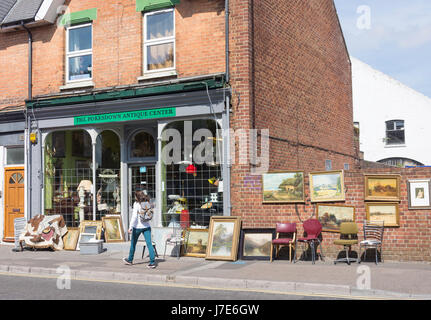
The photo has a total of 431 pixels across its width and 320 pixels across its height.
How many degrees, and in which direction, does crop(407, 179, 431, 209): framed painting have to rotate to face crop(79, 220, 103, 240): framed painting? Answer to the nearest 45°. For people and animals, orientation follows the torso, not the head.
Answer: approximately 90° to its right

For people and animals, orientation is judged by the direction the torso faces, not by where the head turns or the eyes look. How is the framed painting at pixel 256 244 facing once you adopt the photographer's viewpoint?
facing the viewer

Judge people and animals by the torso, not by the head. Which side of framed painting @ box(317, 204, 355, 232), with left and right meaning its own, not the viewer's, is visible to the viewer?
front

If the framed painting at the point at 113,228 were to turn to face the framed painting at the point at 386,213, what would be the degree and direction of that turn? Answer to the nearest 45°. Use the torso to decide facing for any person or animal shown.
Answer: approximately 45° to its left

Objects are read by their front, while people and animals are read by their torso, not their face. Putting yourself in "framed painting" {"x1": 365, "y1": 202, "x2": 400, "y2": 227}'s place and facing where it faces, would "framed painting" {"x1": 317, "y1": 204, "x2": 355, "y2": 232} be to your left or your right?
on your right

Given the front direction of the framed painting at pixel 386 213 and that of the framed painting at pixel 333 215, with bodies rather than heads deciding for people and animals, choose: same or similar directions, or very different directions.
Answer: same or similar directions

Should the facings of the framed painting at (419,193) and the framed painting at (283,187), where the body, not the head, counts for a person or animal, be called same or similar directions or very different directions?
same or similar directions

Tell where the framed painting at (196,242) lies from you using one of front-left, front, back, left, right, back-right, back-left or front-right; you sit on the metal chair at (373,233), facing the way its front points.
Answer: front-right

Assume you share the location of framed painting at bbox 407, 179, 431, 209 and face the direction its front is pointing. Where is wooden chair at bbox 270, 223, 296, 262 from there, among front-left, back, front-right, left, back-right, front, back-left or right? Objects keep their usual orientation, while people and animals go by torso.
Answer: right

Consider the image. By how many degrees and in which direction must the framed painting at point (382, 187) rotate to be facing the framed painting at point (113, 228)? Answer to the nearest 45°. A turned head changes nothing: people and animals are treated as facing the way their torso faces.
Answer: approximately 90° to its right

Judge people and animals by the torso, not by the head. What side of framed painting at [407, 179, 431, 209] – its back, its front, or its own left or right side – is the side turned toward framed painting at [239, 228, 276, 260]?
right

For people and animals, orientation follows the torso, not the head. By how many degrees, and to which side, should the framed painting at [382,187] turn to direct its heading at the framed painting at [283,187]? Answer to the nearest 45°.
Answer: approximately 90° to its right

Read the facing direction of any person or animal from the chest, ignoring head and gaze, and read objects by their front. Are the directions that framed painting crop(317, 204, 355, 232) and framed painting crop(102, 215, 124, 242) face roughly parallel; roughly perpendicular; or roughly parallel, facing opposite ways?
roughly parallel

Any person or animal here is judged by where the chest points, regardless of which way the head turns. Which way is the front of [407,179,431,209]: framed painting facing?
toward the camera

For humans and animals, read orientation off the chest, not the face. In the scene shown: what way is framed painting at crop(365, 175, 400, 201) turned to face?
toward the camera

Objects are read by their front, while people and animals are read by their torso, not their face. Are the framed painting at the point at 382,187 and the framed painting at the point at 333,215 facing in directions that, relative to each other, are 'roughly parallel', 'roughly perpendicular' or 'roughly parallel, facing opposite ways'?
roughly parallel
